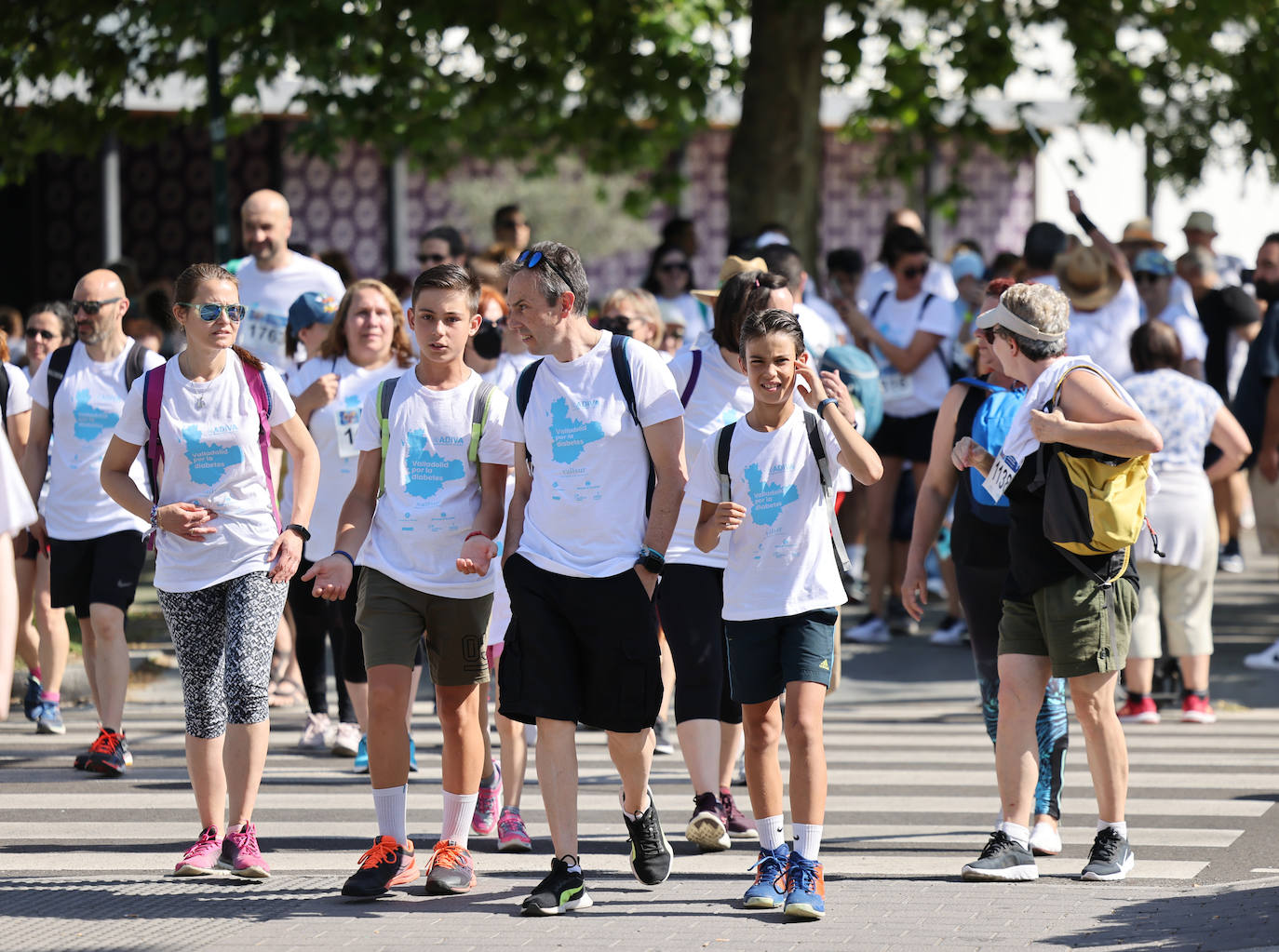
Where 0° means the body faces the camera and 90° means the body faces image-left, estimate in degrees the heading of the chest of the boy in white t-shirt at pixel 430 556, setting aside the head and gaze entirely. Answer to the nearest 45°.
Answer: approximately 0°

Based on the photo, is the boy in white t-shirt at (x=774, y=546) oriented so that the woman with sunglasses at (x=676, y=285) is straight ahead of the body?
no

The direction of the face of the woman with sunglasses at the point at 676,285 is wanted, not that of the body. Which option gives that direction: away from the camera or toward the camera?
toward the camera

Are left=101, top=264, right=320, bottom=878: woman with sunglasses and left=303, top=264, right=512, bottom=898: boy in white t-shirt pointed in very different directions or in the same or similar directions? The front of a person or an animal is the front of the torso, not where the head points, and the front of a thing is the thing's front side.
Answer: same or similar directions

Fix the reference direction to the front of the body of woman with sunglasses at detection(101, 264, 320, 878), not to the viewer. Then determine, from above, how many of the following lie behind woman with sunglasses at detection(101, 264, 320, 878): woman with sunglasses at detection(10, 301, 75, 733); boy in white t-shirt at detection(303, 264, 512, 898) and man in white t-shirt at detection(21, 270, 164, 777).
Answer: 2

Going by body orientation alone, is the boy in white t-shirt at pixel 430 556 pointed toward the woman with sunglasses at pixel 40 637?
no

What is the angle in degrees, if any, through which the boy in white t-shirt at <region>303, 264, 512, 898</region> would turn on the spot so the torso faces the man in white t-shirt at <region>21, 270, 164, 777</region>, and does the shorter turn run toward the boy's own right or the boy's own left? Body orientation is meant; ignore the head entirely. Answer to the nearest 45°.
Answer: approximately 135° to the boy's own right

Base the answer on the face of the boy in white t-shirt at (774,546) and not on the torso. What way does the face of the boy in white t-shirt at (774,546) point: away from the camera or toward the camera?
toward the camera

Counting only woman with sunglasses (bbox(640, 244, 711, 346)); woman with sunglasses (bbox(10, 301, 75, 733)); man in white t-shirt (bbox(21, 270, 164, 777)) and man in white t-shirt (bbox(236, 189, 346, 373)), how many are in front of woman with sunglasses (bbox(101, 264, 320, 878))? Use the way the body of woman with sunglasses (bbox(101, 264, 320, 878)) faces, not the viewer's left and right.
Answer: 0

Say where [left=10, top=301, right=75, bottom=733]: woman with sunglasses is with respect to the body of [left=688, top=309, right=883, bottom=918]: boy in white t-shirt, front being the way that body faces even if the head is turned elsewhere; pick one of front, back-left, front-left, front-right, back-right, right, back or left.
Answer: back-right

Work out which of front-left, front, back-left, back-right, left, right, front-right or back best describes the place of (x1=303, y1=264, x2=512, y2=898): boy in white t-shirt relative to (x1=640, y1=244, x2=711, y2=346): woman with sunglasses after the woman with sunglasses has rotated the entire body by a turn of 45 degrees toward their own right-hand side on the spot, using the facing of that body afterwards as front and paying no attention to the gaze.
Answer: front-left

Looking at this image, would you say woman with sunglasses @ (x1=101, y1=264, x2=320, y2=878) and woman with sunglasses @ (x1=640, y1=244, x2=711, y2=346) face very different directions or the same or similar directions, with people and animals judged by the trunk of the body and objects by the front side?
same or similar directions

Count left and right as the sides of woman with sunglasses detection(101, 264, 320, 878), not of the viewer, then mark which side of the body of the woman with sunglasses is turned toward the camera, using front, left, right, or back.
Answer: front

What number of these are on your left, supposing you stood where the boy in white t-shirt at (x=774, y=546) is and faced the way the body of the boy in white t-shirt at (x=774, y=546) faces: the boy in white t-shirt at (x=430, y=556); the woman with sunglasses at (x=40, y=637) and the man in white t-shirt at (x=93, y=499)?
0

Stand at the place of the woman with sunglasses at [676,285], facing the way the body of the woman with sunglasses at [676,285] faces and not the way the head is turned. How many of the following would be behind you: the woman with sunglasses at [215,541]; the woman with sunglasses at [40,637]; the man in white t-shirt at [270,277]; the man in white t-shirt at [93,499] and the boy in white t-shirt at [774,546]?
0

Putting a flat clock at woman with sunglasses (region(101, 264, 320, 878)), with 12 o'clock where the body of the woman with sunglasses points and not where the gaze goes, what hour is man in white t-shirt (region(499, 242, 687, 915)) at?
The man in white t-shirt is roughly at 10 o'clock from the woman with sunglasses.

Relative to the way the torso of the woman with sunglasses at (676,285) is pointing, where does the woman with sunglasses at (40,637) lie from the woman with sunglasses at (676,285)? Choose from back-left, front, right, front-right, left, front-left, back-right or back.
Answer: front-right

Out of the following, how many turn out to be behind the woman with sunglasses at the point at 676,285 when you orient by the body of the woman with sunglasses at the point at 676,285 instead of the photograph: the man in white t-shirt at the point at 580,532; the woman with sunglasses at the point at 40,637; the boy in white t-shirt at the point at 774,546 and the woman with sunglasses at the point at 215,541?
0
